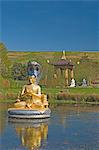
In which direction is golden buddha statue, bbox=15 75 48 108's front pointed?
toward the camera
